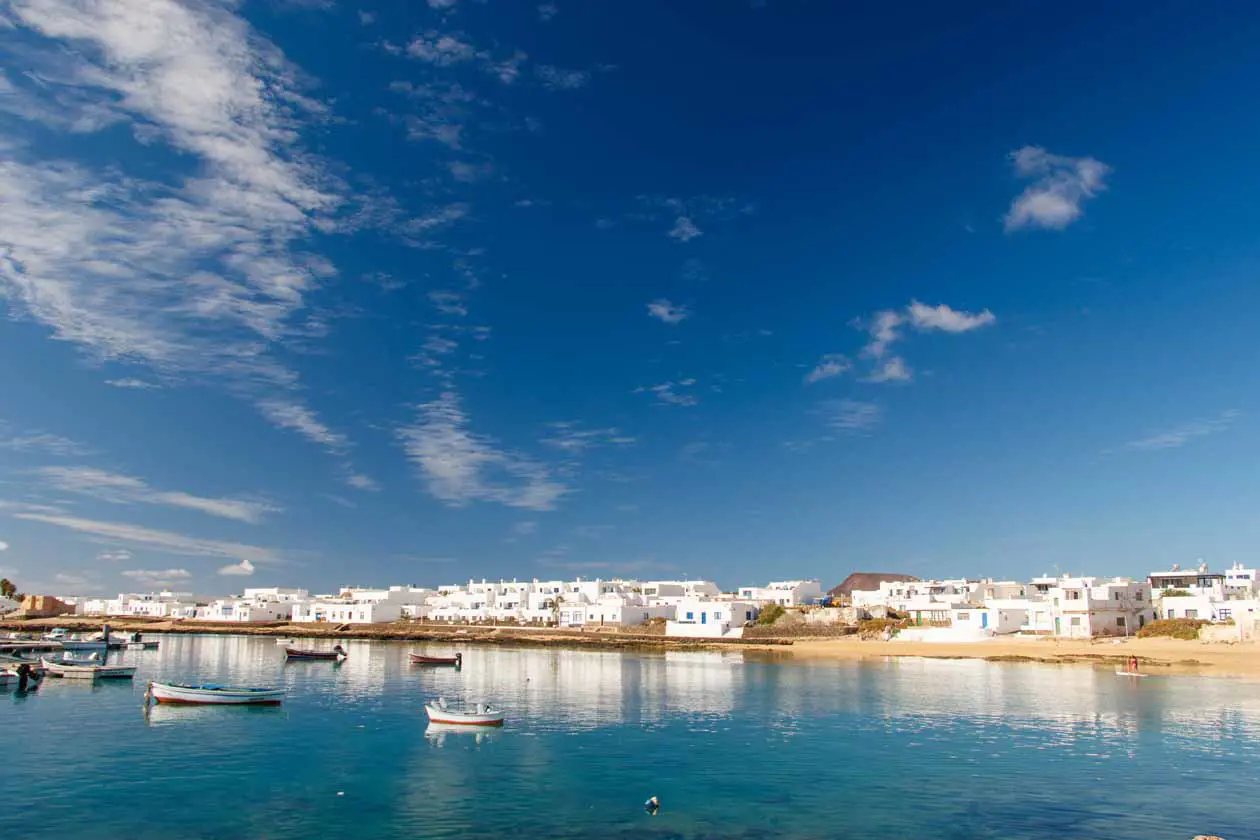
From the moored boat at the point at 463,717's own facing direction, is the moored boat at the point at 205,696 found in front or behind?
in front

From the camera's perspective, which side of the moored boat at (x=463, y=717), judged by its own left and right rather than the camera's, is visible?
left
